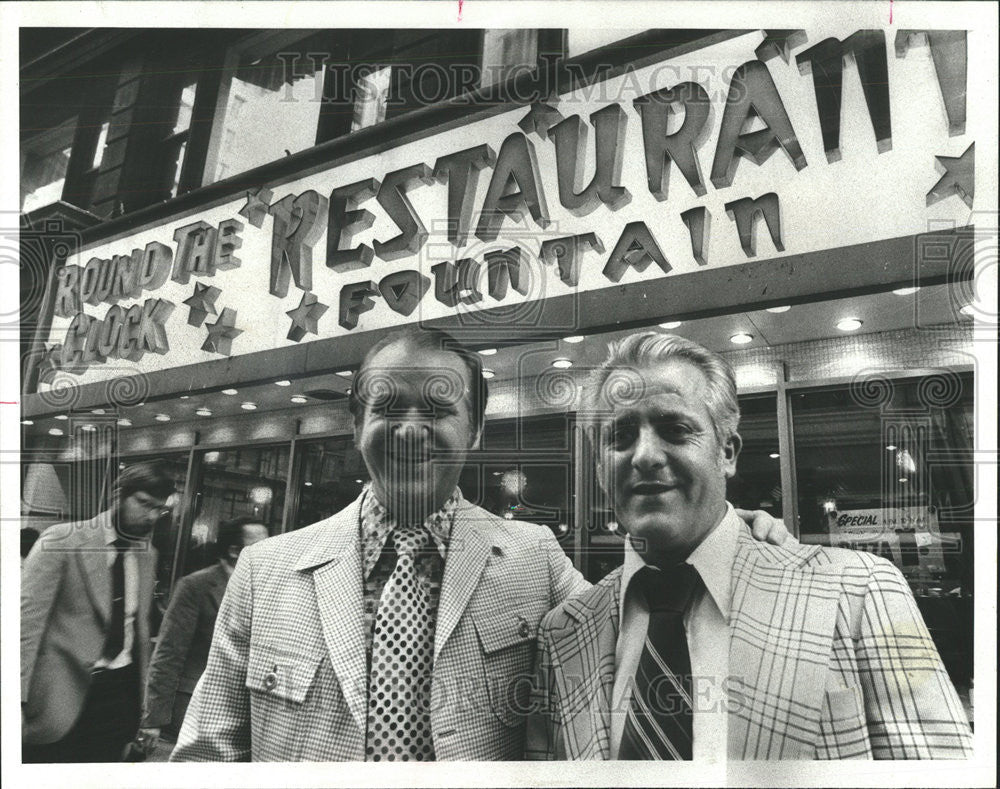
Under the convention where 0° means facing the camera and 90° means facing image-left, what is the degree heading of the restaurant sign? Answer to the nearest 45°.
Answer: approximately 45°

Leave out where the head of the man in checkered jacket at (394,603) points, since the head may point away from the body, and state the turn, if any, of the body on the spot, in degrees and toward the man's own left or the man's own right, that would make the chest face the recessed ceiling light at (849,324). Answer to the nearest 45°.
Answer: approximately 90° to the man's own left

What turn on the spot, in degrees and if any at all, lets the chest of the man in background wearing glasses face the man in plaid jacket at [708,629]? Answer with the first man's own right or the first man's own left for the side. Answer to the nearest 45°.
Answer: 0° — they already face them

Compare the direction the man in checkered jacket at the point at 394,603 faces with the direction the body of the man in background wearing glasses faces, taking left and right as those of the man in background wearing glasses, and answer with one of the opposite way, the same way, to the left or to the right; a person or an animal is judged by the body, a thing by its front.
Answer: to the right

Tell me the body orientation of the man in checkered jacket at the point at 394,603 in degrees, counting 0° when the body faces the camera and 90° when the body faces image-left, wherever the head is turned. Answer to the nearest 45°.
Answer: approximately 0°
